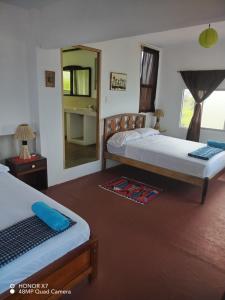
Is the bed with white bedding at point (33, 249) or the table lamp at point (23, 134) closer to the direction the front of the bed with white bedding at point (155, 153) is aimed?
the bed with white bedding

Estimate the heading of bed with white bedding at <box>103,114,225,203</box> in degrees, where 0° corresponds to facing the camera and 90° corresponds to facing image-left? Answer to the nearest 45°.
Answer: approximately 315°

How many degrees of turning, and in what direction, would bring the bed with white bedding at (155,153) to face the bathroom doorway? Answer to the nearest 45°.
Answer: approximately 180°

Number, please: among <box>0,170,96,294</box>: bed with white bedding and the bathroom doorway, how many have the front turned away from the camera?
0

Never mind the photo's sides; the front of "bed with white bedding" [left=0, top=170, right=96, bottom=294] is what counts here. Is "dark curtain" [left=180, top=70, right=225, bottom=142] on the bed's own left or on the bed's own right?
on the bed's own left

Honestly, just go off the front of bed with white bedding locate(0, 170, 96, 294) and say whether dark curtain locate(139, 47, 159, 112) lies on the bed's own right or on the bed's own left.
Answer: on the bed's own left

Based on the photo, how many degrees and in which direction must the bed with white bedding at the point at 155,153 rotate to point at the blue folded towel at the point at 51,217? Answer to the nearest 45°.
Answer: approximately 45° to its right

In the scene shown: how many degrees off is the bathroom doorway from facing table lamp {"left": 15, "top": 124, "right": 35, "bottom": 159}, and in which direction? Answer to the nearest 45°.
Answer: approximately 45° to its right

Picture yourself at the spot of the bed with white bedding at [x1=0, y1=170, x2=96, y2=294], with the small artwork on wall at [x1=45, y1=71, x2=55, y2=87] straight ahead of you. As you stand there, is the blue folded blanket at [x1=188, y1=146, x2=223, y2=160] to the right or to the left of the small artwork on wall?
right

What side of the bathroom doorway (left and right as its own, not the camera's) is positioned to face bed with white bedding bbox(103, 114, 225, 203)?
left

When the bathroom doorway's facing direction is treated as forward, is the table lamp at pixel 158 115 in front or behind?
in front

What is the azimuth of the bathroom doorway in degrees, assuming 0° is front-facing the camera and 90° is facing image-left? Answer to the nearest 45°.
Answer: approximately 315°
